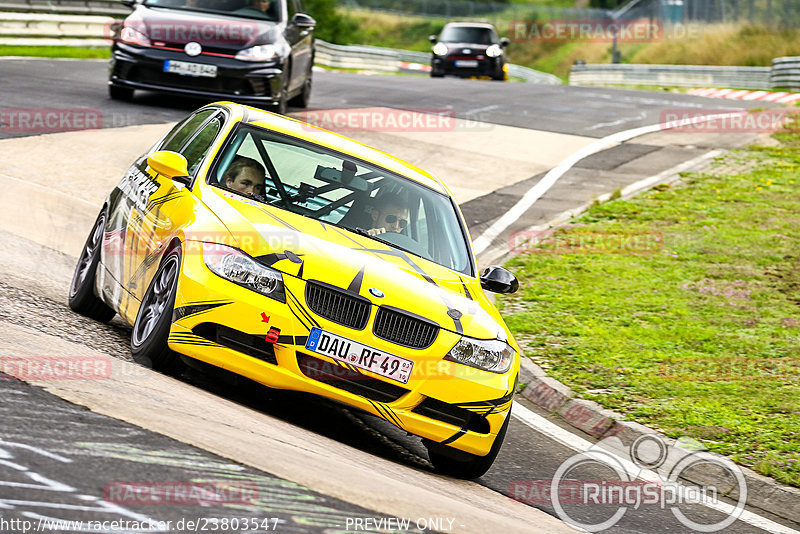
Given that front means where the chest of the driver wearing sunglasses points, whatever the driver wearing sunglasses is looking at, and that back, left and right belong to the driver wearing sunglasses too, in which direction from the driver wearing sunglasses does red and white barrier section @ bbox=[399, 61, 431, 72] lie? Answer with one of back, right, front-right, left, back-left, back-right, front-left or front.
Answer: back-left

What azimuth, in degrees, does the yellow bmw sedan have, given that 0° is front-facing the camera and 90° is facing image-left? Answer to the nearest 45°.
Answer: approximately 315°

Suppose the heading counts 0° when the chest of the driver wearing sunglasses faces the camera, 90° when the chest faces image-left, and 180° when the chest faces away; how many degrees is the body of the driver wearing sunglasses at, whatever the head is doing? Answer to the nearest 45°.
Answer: approximately 315°

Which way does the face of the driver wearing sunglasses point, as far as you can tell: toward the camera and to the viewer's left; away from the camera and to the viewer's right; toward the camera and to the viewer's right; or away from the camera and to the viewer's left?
toward the camera and to the viewer's right

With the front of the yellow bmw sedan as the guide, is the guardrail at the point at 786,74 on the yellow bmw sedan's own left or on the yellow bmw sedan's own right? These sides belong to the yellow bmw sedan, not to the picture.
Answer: on the yellow bmw sedan's own left

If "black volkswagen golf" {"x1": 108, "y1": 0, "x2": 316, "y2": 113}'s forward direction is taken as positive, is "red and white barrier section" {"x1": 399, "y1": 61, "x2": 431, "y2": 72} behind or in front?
behind

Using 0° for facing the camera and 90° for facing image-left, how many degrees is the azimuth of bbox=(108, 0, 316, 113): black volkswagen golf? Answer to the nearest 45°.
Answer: approximately 0°

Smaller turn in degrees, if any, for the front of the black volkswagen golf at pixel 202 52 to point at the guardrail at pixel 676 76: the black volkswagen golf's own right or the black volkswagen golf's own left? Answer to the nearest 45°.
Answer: approximately 135° to the black volkswagen golf's own left

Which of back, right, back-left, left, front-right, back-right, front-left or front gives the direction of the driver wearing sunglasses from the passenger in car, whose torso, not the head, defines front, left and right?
front-left

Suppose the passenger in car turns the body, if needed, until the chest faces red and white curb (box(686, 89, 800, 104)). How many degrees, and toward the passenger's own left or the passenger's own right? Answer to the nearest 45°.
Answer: approximately 90° to the passenger's own left
